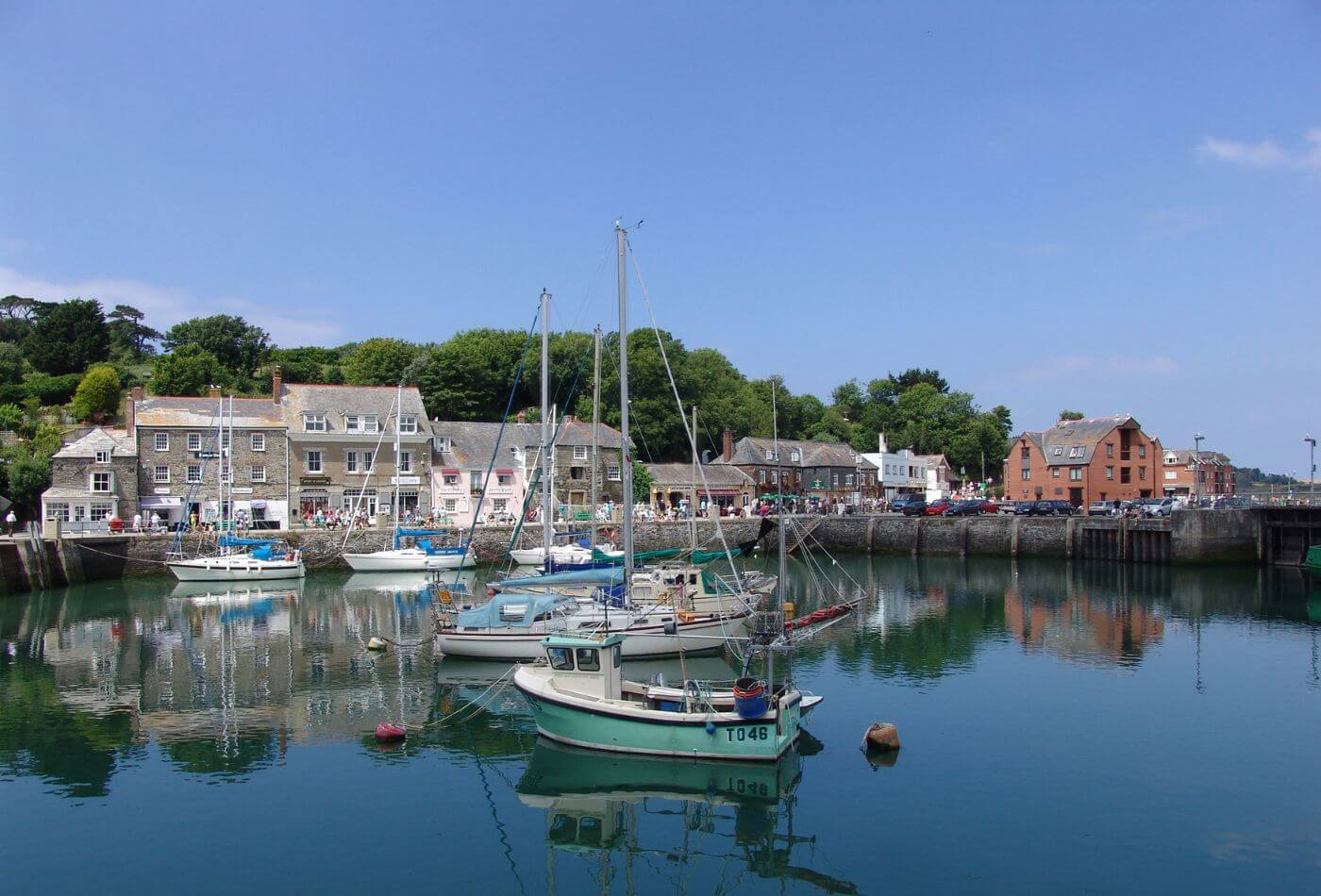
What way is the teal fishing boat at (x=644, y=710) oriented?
to the viewer's left
